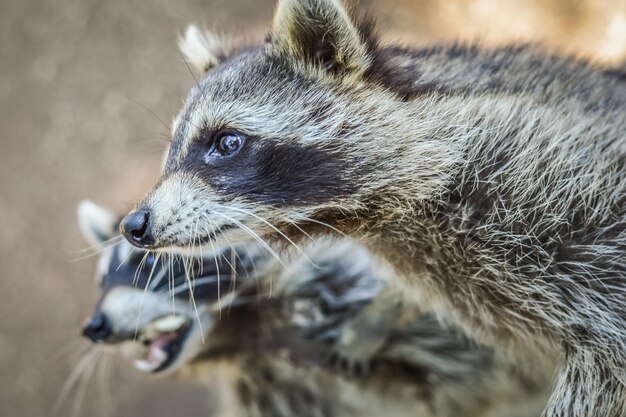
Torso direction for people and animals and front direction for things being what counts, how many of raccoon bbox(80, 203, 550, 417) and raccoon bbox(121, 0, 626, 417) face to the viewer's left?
2

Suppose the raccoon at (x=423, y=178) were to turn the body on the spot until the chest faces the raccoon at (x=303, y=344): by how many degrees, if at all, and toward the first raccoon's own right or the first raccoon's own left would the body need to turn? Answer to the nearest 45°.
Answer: approximately 45° to the first raccoon's own right

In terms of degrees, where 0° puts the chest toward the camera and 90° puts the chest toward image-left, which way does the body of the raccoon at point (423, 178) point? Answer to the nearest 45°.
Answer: approximately 90°

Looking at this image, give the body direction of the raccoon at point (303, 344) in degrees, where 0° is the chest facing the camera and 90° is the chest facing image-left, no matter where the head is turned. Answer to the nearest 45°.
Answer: approximately 90°

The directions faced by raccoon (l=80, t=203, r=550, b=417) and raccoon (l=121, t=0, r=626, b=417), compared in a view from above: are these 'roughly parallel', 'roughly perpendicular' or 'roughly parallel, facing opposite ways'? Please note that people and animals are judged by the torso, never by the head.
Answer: roughly parallel
